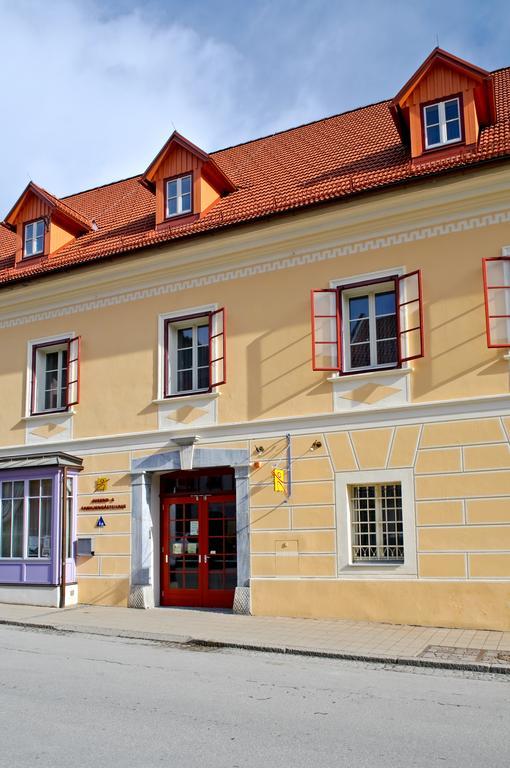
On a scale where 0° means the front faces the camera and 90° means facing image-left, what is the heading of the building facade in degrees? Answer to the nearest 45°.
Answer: approximately 45°
